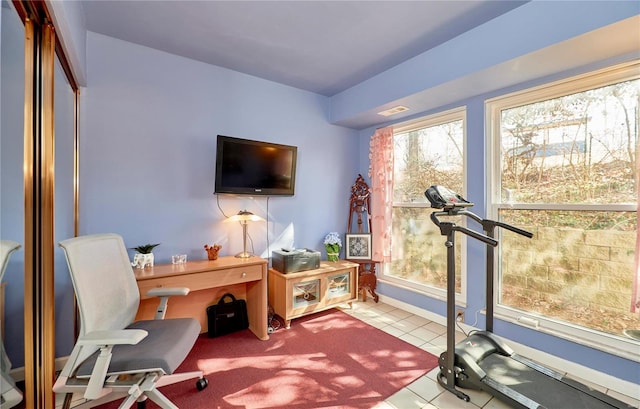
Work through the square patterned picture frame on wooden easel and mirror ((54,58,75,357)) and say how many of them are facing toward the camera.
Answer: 1

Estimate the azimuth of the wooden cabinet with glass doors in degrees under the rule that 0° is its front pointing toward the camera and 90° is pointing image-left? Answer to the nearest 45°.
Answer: approximately 315°

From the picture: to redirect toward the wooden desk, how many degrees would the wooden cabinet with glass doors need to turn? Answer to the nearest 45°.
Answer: approximately 90° to its right

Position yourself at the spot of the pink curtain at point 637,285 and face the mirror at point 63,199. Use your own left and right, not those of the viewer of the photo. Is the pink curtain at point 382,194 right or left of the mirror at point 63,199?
right

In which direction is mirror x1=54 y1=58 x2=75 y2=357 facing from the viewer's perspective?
to the viewer's right

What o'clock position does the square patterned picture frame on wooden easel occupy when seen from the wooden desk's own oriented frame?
The square patterned picture frame on wooden easel is roughly at 10 o'clock from the wooden desk.

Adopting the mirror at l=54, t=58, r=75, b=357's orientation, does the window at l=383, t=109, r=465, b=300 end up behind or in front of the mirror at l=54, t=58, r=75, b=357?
in front

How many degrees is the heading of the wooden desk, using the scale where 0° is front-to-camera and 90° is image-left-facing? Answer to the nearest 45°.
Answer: approximately 315°

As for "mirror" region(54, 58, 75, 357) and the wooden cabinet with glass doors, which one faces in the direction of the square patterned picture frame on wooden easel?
the mirror

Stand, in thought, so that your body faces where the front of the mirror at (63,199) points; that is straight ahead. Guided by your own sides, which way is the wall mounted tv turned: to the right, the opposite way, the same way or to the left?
to the right

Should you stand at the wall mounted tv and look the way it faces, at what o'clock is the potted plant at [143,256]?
The potted plant is roughly at 4 o'clock from the wall mounted tv.
